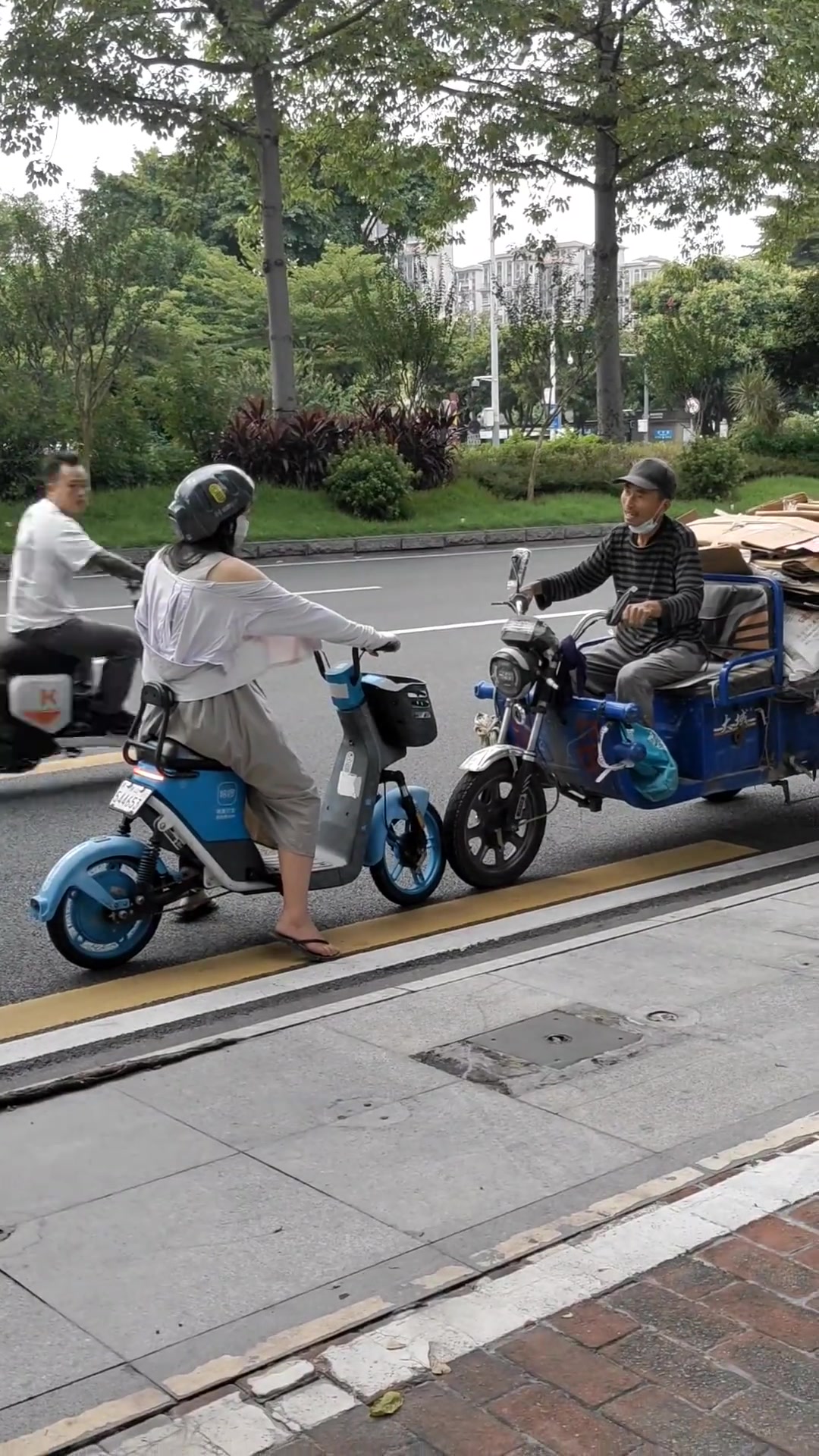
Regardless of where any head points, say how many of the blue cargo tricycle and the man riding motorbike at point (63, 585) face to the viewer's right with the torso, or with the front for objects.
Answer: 1

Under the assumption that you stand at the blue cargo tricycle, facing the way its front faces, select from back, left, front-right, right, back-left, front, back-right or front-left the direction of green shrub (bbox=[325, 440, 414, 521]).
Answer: back-right

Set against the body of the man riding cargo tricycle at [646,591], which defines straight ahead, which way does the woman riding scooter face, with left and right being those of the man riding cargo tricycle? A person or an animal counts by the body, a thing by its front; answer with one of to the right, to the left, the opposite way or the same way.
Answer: the opposite way

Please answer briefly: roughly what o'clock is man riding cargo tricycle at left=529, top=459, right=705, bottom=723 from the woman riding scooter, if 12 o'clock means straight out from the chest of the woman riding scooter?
The man riding cargo tricycle is roughly at 12 o'clock from the woman riding scooter.

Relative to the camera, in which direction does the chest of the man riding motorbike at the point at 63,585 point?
to the viewer's right

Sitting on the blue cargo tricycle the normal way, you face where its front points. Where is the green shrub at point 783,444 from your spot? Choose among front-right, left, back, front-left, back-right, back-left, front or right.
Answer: back-right

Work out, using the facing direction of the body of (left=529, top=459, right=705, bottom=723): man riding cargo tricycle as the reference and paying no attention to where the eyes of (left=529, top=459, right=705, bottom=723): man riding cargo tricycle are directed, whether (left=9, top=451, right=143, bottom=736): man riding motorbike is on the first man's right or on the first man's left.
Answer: on the first man's right

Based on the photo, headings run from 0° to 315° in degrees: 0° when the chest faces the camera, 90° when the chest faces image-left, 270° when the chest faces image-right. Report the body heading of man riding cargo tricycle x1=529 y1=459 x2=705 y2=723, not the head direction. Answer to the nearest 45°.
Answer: approximately 45°

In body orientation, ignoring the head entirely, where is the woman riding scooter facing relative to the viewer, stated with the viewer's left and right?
facing away from the viewer and to the right of the viewer

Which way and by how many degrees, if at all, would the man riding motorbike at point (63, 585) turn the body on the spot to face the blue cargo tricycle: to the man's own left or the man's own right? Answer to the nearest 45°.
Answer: approximately 45° to the man's own right

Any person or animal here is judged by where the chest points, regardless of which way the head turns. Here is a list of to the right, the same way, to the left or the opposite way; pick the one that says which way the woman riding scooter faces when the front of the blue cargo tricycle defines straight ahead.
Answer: the opposite way

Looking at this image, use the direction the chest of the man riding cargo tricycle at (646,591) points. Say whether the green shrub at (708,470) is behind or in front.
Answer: behind
